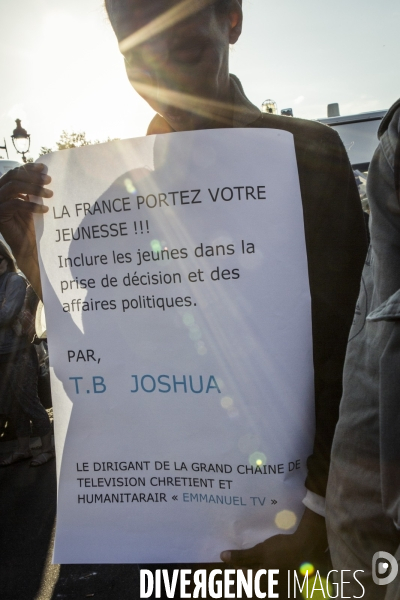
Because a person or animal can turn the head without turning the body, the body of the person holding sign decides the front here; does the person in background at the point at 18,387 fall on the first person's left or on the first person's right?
on the first person's right

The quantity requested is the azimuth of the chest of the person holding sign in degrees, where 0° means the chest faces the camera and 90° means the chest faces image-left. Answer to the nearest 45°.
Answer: approximately 45°
